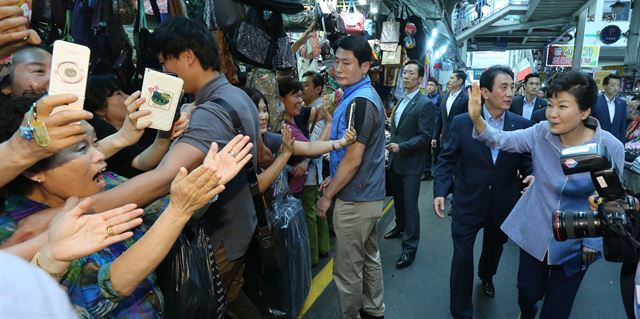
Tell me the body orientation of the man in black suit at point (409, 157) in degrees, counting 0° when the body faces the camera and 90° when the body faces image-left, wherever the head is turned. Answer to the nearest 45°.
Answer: approximately 45°

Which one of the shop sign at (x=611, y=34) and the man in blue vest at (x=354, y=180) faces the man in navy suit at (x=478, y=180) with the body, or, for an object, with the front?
the shop sign

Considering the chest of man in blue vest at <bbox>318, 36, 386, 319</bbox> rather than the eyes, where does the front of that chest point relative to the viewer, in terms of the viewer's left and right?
facing to the left of the viewer

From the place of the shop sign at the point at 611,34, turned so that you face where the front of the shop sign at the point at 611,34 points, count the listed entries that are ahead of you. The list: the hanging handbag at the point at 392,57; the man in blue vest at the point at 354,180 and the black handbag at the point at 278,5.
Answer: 3

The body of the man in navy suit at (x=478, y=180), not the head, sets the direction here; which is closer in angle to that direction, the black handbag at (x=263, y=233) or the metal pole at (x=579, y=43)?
the black handbag

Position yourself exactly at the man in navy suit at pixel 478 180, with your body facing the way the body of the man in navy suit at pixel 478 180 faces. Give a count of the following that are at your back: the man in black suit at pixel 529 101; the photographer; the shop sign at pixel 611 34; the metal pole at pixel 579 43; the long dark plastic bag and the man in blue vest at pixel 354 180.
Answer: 3

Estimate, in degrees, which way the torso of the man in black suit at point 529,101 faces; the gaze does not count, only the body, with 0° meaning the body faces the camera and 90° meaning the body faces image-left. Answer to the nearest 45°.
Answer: approximately 0°

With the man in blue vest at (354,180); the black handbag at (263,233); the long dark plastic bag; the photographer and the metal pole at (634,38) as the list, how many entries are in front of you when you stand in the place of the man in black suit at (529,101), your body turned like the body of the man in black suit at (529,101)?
4

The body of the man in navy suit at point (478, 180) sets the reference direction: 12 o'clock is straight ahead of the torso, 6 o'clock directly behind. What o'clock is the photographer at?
The photographer is roughly at 11 o'clock from the man in navy suit.
